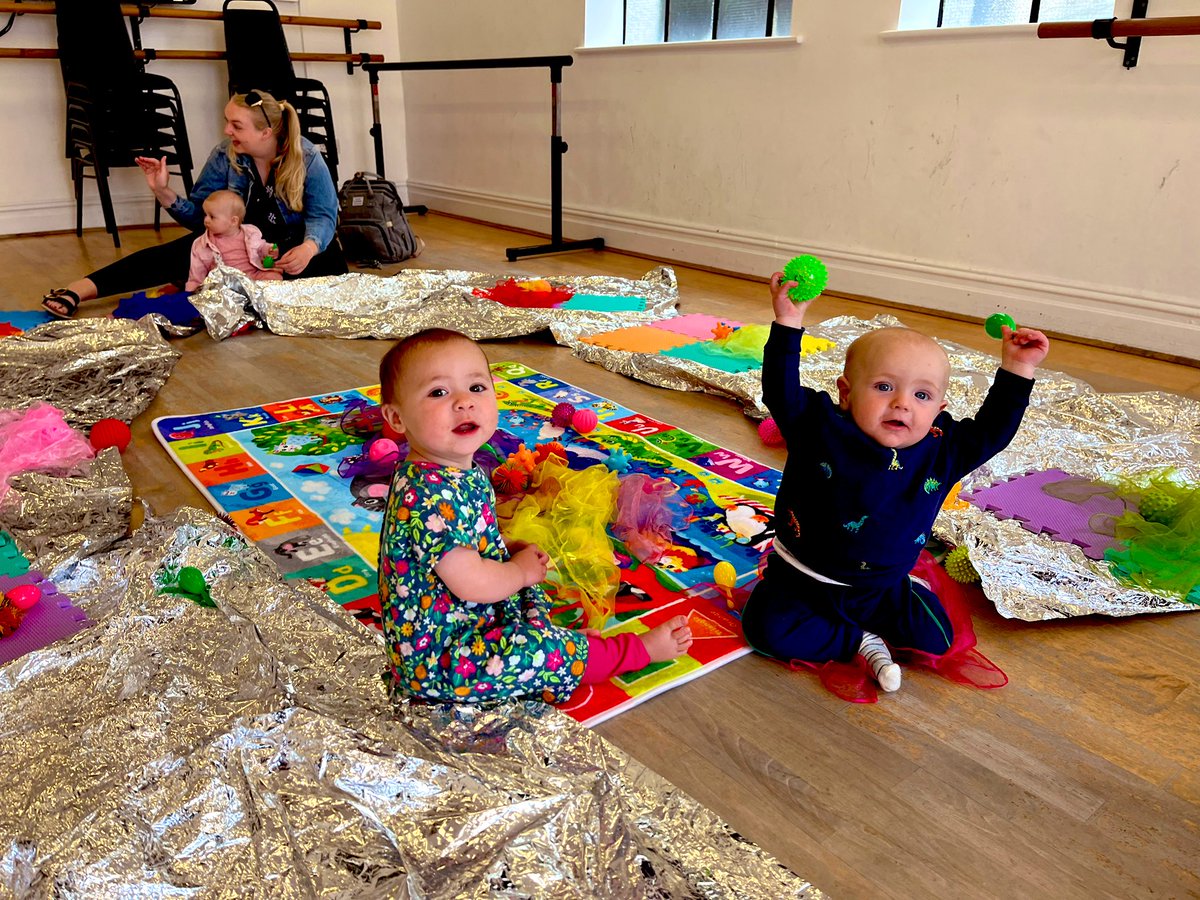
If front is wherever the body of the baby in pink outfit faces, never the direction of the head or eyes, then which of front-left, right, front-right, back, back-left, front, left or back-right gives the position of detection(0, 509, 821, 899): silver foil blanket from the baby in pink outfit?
front-left

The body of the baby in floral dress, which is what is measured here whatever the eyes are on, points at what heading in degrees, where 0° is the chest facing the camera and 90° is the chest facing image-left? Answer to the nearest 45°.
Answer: approximately 270°

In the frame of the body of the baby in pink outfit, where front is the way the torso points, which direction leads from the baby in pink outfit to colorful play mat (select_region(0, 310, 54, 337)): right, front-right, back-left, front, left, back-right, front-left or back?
front-right

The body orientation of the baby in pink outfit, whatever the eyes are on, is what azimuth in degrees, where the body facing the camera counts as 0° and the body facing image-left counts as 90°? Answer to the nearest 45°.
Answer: approximately 45°

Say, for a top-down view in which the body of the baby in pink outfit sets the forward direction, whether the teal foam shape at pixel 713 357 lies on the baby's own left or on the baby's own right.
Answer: on the baby's own left

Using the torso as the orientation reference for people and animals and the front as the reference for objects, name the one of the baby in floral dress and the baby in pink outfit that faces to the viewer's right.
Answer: the baby in floral dress

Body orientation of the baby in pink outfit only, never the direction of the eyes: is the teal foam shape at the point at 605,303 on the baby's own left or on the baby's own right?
on the baby's own left

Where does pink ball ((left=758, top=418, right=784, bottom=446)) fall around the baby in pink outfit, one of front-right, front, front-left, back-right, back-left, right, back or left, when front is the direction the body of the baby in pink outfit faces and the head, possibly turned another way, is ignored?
left

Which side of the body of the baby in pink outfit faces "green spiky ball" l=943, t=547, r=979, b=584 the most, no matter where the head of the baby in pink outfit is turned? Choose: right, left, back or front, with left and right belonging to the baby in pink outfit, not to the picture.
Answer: front

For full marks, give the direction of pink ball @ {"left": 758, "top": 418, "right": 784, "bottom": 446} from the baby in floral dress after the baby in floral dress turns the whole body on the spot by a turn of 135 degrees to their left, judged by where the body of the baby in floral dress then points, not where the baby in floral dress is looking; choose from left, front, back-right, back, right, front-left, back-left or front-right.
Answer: right

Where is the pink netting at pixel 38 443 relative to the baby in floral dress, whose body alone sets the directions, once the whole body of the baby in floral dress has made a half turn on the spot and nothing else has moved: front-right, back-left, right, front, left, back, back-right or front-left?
front-right

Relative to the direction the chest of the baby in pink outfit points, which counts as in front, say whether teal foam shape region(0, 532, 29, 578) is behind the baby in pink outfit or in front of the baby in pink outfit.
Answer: in front

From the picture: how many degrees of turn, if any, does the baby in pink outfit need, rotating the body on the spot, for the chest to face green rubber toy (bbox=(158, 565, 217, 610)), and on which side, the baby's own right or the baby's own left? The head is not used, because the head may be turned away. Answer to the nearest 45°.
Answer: approximately 45° to the baby's own left

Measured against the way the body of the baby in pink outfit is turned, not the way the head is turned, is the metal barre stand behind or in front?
behind

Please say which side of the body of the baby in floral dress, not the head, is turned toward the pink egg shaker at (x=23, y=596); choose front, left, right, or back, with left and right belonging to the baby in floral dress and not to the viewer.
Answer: back

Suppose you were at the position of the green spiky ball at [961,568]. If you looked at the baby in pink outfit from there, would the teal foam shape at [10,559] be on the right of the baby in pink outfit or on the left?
left
